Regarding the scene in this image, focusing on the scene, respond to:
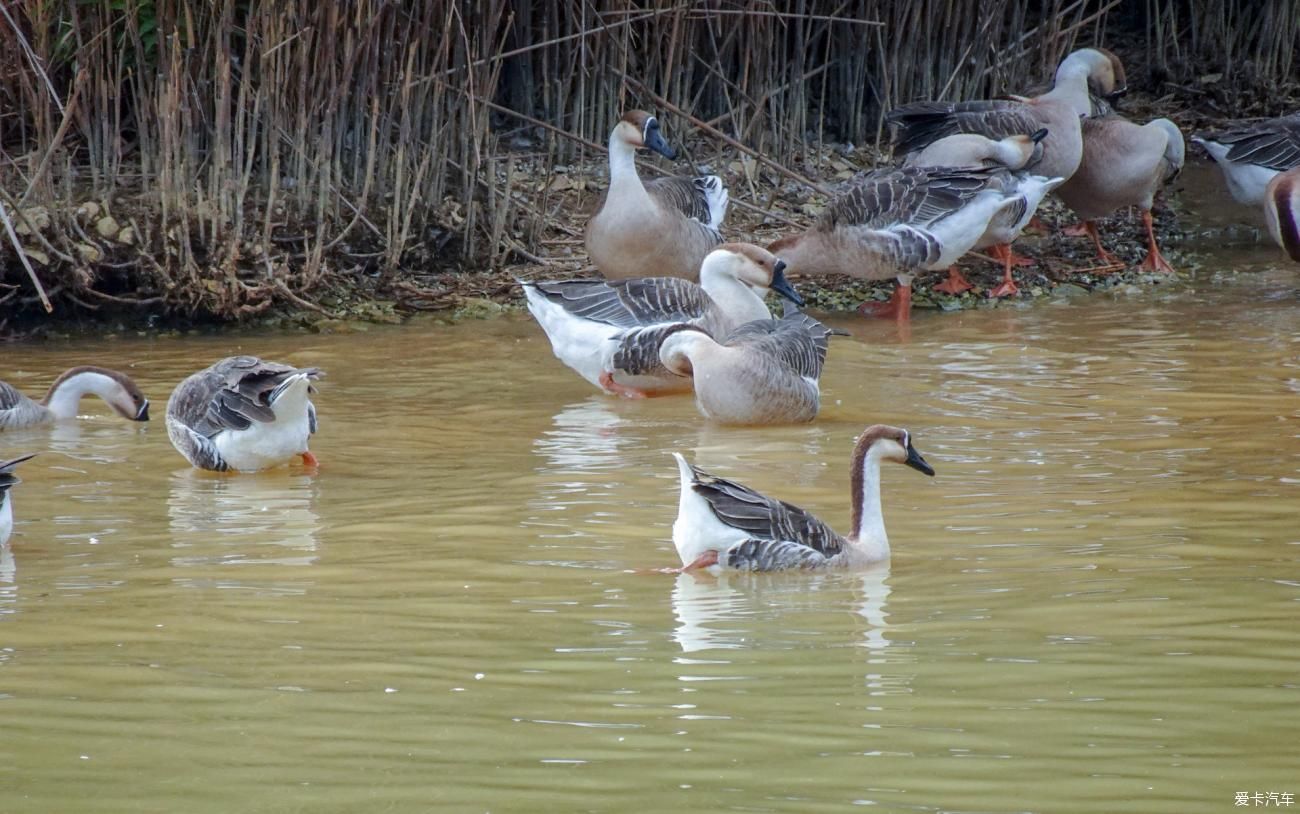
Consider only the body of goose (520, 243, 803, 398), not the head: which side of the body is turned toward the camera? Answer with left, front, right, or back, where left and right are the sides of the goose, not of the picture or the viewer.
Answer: right

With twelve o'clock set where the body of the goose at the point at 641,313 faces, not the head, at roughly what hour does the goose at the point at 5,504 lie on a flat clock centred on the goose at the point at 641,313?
the goose at the point at 5,504 is roughly at 4 o'clock from the goose at the point at 641,313.

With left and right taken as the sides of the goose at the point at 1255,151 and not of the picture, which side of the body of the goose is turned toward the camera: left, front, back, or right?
right

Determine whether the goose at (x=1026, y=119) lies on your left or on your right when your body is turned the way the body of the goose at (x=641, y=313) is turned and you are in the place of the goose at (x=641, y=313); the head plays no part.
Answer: on your left

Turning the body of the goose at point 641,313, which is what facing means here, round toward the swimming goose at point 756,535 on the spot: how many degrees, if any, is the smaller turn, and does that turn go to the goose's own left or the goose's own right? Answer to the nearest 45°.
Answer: approximately 90° to the goose's own right

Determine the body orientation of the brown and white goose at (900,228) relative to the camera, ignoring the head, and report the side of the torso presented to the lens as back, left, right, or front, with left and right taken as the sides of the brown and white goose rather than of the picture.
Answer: left

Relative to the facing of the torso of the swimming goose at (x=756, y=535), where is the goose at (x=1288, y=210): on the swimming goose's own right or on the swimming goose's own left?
on the swimming goose's own left

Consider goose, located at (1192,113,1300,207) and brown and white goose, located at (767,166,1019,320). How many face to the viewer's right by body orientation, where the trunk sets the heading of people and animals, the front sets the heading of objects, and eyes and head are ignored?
1

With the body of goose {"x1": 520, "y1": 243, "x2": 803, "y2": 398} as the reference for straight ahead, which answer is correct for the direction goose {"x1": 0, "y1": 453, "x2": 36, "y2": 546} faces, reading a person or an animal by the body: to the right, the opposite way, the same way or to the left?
the opposite way

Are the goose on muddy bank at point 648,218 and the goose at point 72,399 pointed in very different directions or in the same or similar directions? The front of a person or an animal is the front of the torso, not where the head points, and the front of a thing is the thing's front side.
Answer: very different directions

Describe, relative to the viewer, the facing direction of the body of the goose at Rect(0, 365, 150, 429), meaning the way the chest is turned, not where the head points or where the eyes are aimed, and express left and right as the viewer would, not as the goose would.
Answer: facing to the right of the viewer

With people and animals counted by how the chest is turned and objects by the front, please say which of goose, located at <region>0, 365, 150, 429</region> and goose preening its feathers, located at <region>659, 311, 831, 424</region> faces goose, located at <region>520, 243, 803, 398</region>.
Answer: goose, located at <region>0, 365, 150, 429</region>
